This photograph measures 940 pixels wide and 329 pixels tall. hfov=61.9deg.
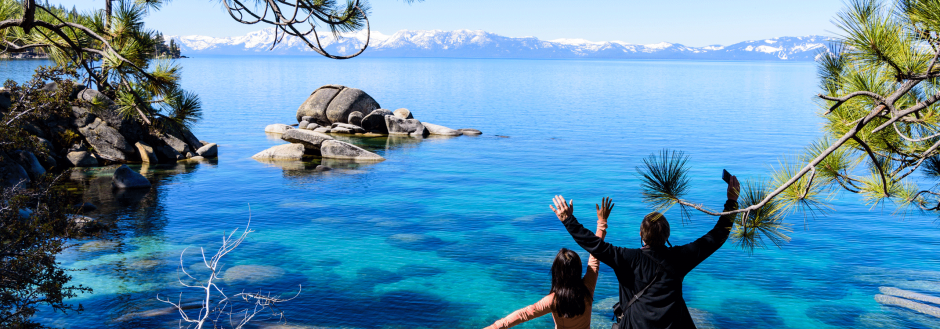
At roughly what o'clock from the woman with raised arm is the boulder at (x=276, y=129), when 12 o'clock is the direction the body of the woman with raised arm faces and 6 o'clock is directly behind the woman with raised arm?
The boulder is roughly at 11 o'clock from the woman with raised arm.

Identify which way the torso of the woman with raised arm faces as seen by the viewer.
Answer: away from the camera

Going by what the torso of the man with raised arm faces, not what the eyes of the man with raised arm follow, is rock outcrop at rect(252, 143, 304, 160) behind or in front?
in front

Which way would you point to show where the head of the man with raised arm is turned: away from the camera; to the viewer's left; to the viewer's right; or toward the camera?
away from the camera

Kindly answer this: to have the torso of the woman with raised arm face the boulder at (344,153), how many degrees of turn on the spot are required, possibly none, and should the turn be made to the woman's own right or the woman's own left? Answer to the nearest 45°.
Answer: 0° — they already face it

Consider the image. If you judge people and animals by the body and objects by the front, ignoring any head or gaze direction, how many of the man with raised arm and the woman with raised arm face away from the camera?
2

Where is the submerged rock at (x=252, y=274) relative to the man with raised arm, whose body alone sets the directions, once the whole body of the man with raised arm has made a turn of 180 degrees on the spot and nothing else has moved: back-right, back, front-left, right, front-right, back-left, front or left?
back-right

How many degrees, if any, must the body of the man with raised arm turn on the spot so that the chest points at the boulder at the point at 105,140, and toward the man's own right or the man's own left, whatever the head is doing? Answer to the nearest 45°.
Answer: approximately 45° to the man's own left

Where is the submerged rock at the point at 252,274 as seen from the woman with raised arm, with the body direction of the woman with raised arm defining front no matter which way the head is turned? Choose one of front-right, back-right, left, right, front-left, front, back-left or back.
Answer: front-left

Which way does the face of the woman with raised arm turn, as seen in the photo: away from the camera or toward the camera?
away from the camera

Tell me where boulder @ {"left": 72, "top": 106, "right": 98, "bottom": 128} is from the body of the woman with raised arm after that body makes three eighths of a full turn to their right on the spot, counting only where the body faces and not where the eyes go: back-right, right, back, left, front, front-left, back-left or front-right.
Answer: back

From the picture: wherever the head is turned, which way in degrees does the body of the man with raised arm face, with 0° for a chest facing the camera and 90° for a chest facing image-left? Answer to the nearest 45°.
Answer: approximately 180°

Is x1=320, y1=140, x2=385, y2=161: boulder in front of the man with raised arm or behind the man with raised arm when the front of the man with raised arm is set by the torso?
in front

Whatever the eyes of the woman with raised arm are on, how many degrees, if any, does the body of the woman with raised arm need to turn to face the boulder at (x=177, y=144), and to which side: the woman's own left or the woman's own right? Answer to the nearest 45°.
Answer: approximately 45° to the woman's own left
